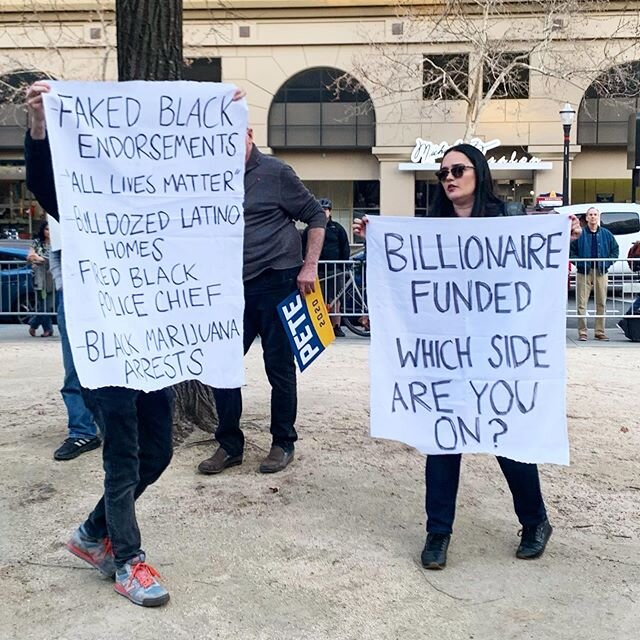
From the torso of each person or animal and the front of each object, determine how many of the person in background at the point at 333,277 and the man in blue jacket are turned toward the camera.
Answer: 2

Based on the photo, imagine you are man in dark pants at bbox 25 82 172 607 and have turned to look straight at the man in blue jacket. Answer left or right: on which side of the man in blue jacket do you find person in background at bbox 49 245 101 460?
left

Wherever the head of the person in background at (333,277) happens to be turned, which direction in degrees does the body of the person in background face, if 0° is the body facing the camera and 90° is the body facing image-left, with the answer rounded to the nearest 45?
approximately 0°

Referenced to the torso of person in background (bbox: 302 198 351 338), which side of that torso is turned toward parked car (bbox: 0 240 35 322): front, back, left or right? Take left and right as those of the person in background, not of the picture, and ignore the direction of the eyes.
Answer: right
